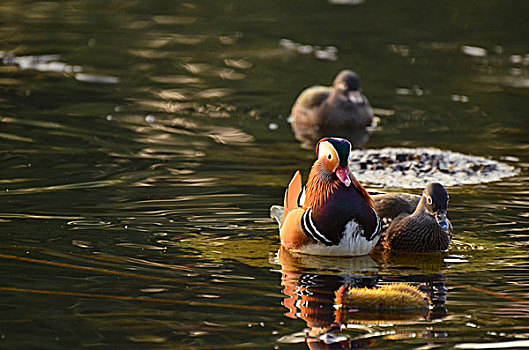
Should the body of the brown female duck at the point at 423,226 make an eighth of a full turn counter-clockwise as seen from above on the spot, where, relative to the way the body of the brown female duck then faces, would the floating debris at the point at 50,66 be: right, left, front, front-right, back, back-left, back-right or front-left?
back-left

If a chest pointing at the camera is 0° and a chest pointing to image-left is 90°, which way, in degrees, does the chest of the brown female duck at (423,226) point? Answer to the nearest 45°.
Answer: approximately 315°

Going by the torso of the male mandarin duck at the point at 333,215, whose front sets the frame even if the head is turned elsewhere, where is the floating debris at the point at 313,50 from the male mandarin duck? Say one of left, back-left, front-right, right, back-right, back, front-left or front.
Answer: back-left

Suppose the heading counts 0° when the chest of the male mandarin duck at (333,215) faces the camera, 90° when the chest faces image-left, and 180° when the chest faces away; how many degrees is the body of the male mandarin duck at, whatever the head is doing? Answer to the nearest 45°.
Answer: approximately 315°

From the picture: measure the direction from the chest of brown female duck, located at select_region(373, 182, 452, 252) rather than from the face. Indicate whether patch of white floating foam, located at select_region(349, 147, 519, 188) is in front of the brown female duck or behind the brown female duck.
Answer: behind

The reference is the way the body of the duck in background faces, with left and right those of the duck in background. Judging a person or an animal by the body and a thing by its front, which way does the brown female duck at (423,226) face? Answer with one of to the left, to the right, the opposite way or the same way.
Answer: the same way

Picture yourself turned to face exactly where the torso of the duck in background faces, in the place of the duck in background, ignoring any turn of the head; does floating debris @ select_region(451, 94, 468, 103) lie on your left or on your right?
on your left

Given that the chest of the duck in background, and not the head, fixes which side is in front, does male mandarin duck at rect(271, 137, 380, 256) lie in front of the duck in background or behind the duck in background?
in front

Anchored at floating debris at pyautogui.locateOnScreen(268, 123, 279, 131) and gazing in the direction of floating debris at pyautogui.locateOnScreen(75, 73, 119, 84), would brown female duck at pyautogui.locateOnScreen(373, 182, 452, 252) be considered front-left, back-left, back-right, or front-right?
back-left

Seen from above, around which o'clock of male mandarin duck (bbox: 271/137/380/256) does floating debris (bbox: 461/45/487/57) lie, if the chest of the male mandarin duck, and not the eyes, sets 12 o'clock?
The floating debris is roughly at 8 o'clock from the male mandarin duck.

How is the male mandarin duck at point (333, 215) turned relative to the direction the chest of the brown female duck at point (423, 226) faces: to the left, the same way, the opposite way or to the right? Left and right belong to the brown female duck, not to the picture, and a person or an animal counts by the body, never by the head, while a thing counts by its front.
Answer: the same way

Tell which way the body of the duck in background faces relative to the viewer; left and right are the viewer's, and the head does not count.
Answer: facing the viewer and to the right of the viewer

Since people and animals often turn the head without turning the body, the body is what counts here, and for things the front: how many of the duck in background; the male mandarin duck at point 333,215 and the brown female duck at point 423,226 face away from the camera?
0

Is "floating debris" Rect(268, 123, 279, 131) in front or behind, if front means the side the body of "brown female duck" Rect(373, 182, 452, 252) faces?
behind

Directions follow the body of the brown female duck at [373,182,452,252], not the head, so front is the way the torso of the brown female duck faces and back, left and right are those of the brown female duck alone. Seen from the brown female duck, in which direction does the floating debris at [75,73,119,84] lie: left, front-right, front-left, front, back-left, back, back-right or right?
back

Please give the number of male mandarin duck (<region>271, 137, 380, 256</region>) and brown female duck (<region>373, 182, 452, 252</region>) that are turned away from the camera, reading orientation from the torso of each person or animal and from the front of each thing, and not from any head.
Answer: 0

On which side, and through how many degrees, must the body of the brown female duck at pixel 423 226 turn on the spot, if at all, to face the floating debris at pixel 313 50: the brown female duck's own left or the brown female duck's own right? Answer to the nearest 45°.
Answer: approximately 135° to the brown female duck's own left

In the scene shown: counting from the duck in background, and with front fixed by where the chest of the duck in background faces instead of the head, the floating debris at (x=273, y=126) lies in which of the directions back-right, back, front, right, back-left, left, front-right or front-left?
right
